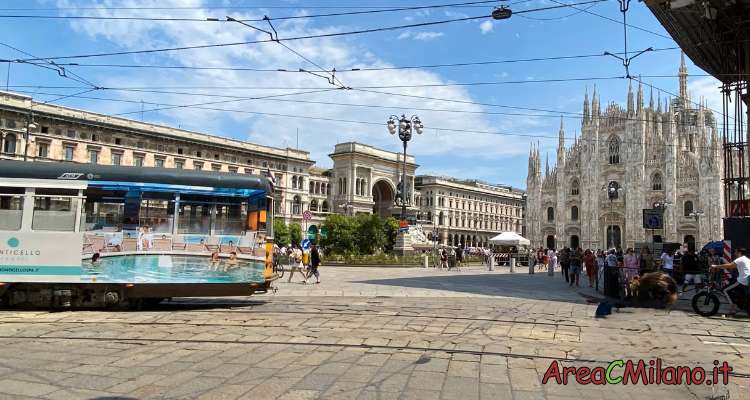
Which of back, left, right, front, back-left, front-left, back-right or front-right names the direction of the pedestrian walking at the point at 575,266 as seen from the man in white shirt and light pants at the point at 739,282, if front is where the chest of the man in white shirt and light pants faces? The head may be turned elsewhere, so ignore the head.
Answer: front-right

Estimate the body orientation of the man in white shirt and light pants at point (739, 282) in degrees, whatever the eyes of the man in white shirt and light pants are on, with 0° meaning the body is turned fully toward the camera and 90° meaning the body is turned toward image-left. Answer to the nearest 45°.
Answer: approximately 90°

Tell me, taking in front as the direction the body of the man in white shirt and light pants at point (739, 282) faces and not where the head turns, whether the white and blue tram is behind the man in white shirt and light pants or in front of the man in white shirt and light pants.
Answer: in front

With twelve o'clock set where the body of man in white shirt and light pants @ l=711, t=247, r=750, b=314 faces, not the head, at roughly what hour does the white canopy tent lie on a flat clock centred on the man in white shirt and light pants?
The white canopy tent is roughly at 2 o'clock from the man in white shirt and light pants.
